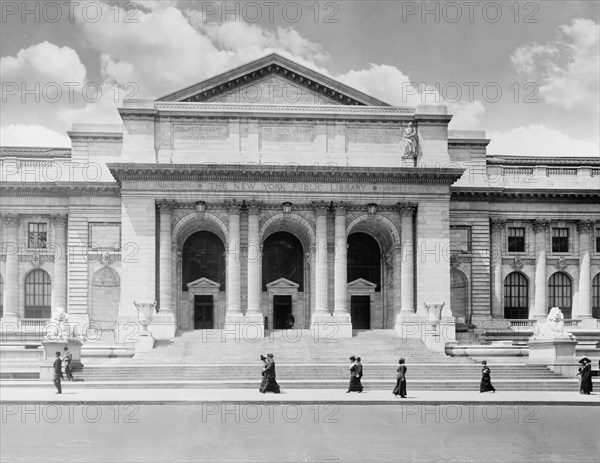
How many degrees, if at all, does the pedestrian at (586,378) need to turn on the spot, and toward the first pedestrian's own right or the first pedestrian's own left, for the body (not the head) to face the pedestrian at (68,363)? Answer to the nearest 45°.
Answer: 0° — they already face them

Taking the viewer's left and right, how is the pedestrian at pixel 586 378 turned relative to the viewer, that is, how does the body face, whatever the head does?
facing to the left of the viewer
